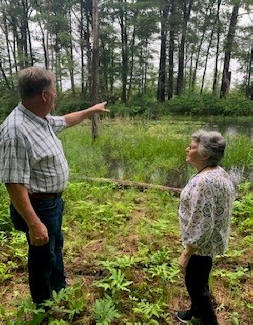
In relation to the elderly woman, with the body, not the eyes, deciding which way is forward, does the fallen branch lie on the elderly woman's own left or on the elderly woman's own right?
on the elderly woman's own right

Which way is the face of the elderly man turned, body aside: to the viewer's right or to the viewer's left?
to the viewer's right

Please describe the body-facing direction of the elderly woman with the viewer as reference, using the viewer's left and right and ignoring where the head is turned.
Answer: facing to the left of the viewer

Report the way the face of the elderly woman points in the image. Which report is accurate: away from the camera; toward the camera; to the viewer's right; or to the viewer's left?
to the viewer's left
